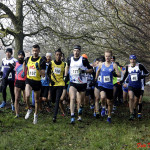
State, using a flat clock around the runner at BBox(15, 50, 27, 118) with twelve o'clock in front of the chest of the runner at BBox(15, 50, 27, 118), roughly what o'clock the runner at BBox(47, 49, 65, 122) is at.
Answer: the runner at BBox(47, 49, 65, 122) is roughly at 10 o'clock from the runner at BBox(15, 50, 27, 118).

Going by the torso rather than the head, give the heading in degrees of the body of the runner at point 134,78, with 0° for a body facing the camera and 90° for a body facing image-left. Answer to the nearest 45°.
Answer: approximately 0°

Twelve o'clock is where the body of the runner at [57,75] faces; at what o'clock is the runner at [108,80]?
the runner at [108,80] is roughly at 9 o'clock from the runner at [57,75].

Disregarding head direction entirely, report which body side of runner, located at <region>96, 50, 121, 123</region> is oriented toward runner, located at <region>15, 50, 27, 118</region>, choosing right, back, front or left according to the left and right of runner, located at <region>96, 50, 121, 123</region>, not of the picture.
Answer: right

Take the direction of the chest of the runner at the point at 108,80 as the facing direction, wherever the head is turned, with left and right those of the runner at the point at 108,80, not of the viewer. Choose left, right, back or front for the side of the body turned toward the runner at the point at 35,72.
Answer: right

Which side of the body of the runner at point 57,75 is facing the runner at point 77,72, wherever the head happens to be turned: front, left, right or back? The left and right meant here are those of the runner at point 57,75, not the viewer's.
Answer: left

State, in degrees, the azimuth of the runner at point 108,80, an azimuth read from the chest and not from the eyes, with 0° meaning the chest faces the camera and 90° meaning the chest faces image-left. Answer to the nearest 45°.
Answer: approximately 0°

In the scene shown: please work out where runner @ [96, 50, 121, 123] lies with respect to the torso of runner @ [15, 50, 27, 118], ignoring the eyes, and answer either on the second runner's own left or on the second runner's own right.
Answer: on the second runner's own left
